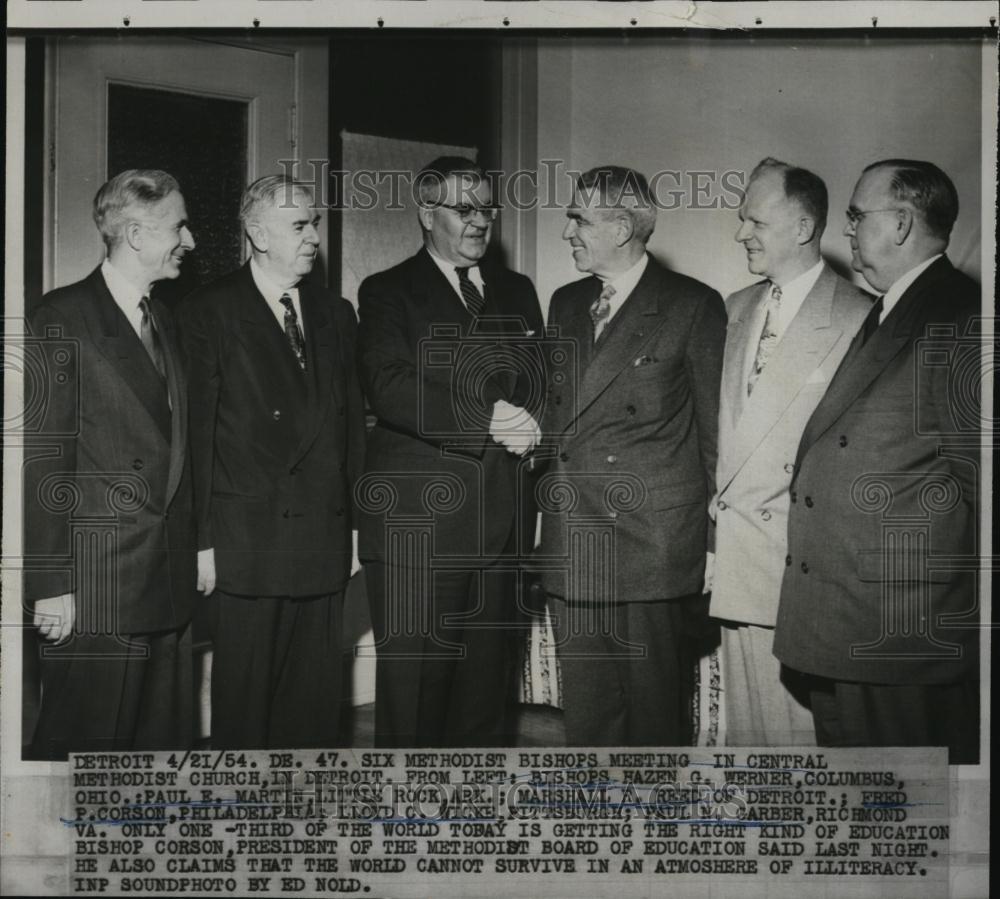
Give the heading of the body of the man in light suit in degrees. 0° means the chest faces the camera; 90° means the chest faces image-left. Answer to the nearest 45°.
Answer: approximately 45°

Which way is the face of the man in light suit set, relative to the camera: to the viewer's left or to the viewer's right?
to the viewer's left

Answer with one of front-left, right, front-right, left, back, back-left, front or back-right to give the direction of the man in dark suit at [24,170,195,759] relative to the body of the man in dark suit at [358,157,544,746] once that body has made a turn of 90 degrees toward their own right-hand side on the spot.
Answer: front-right

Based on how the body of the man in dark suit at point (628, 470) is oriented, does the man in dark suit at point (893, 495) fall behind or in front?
behind
